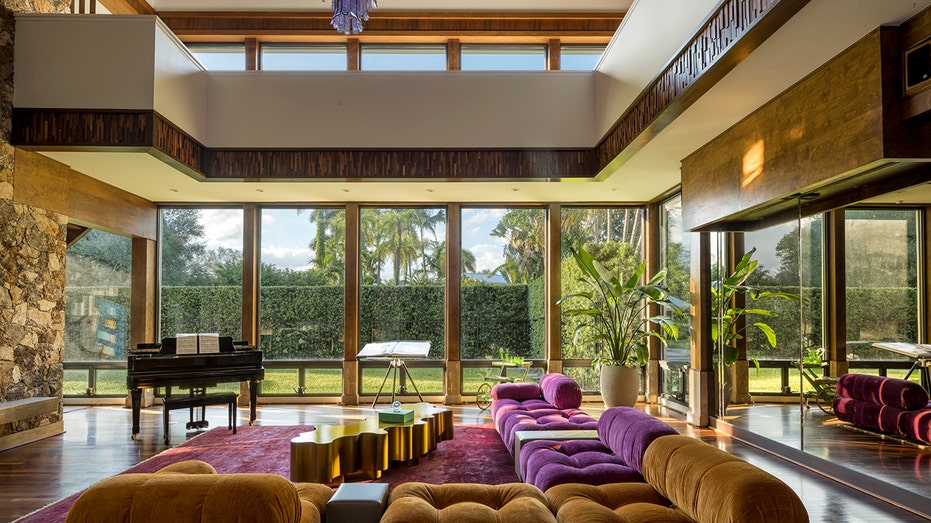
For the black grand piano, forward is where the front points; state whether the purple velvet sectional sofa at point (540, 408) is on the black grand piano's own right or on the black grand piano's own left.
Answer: on the black grand piano's own left

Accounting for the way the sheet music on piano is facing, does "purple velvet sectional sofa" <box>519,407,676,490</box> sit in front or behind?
in front

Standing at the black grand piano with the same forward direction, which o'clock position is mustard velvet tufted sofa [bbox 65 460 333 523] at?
The mustard velvet tufted sofa is roughly at 12 o'clock from the black grand piano.

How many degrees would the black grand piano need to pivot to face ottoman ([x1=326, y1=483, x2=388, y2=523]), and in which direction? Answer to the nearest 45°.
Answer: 0° — it already faces it

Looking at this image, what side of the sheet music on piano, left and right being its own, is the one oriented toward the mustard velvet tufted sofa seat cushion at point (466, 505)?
front

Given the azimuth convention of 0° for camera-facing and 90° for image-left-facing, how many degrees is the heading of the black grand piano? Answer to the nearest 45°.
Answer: approximately 0°

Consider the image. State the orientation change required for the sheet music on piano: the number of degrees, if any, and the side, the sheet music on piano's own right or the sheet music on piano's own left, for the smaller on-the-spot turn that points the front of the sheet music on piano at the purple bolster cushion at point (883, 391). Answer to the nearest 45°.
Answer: approximately 45° to the sheet music on piano's own left

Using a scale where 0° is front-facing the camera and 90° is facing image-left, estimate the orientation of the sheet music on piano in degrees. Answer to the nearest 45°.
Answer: approximately 0°
